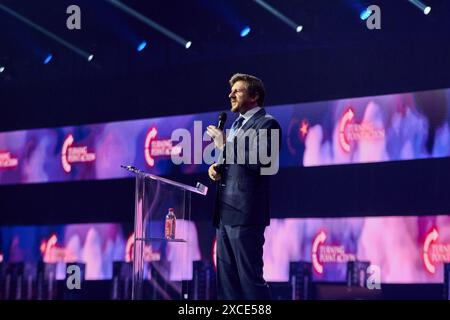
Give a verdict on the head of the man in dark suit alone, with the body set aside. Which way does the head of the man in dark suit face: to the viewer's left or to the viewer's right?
to the viewer's left

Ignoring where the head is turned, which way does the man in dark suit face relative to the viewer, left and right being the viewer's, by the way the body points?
facing the viewer and to the left of the viewer
